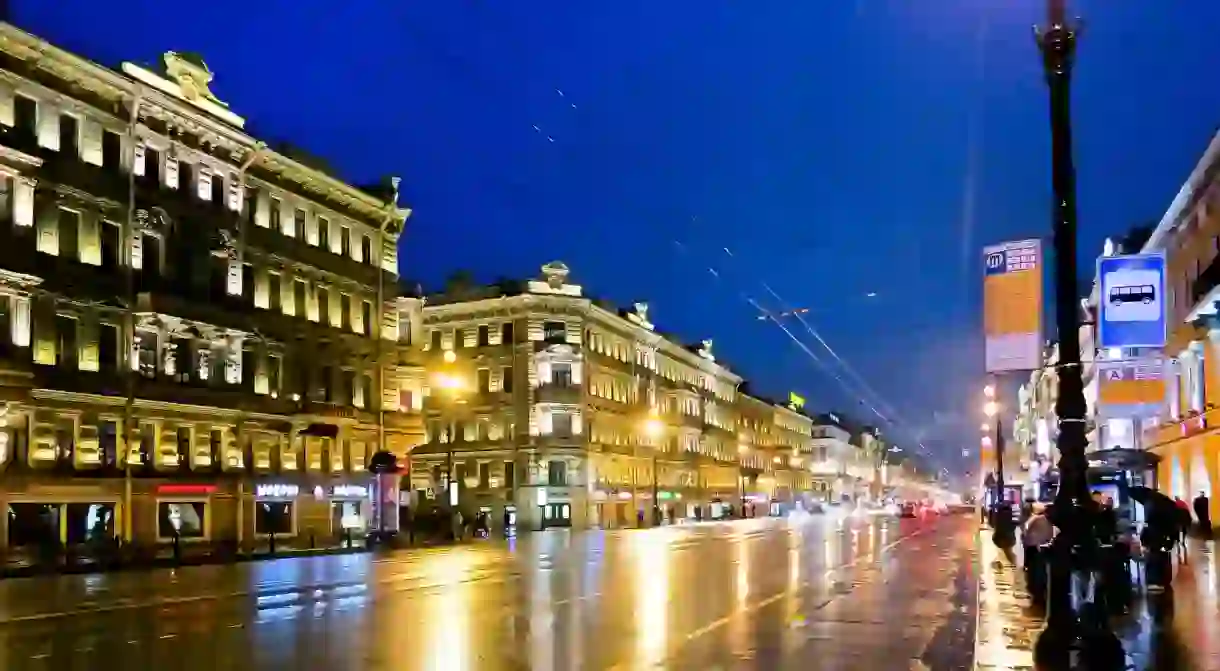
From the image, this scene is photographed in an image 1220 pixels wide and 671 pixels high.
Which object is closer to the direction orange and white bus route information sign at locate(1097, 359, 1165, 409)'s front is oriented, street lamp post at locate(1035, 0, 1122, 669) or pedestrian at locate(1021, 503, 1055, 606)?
the street lamp post

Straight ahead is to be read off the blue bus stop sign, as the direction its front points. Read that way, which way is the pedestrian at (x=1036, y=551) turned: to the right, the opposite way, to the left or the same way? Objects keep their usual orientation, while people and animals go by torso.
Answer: the opposite way

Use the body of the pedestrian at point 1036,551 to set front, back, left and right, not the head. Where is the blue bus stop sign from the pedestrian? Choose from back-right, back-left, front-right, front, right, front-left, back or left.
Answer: back

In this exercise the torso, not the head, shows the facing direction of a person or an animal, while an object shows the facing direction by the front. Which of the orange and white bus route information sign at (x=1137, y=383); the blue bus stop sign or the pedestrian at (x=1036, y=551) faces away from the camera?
the pedestrian
